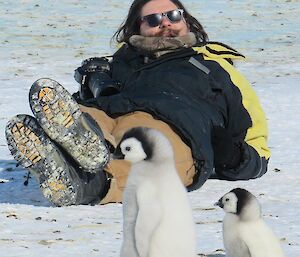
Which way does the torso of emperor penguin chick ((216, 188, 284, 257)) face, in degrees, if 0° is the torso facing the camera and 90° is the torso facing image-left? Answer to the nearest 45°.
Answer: approximately 90°

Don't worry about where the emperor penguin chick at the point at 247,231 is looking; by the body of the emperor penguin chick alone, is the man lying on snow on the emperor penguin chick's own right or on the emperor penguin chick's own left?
on the emperor penguin chick's own right
